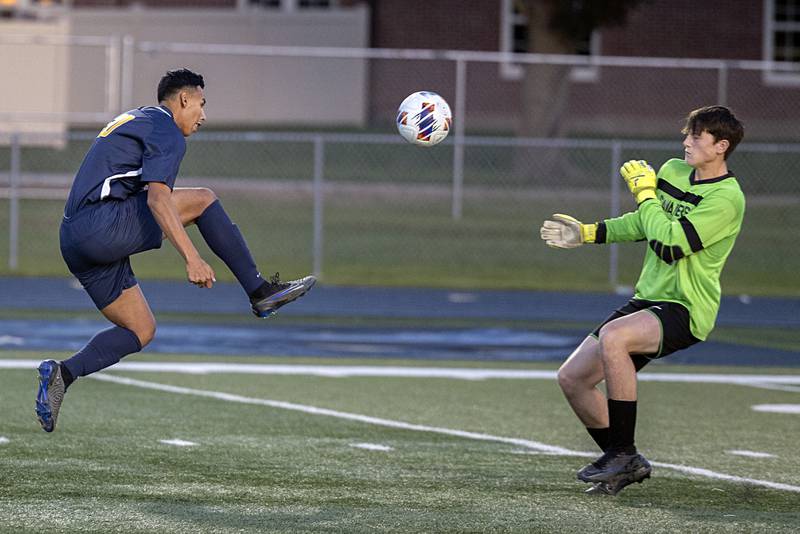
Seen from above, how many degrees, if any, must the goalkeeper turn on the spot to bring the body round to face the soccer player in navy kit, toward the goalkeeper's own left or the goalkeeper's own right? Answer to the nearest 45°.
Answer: approximately 45° to the goalkeeper's own right

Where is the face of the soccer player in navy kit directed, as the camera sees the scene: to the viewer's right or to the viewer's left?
to the viewer's right

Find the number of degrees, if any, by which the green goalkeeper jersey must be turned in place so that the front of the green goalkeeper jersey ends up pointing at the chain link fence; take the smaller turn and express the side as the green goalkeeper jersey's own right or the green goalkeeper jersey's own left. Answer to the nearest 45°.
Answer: approximately 135° to the green goalkeeper jersey's own right

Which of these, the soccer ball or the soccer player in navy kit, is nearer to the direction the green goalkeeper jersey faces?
the soccer player in navy kit

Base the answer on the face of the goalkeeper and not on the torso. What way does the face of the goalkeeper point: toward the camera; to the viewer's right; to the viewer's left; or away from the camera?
to the viewer's left

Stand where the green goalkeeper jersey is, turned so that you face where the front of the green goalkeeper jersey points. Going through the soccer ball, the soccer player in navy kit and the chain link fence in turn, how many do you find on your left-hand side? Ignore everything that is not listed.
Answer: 0

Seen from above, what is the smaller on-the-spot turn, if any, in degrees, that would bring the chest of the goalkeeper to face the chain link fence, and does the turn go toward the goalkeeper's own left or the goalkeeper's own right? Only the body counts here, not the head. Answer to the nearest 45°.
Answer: approximately 135° to the goalkeeper's own right

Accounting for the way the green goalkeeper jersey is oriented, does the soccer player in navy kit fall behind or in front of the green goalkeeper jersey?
in front

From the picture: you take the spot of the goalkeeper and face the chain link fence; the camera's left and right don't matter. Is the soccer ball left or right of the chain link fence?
left

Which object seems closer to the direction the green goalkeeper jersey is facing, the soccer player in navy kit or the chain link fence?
the soccer player in navy kit

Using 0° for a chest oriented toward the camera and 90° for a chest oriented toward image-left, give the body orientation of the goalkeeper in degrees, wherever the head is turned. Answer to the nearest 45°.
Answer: approximately 45°
